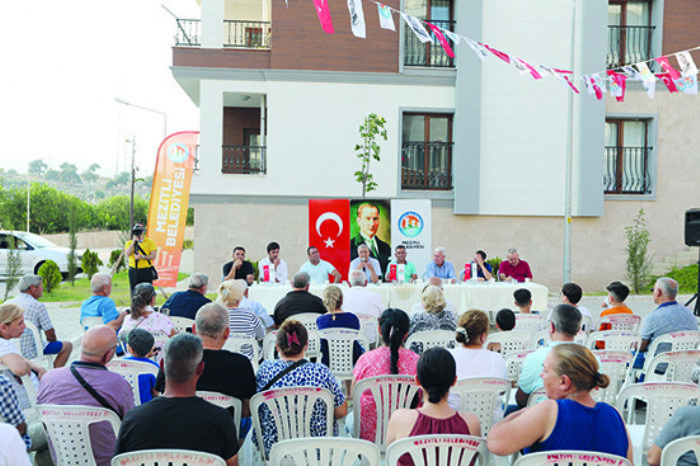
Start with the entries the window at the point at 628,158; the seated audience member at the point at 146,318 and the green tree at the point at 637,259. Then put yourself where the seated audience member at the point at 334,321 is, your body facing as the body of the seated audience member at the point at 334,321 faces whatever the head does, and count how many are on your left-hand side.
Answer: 1

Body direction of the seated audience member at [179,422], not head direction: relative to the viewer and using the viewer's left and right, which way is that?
facing away from the viewer

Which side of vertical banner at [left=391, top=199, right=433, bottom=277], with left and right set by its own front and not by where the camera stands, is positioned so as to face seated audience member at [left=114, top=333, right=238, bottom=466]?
front

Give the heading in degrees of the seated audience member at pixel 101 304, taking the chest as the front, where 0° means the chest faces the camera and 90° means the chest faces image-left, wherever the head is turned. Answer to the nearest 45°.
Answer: approximately 225°

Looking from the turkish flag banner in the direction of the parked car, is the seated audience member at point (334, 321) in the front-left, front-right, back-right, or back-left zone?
back-left

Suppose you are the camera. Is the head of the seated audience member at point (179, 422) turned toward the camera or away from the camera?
away from the camera

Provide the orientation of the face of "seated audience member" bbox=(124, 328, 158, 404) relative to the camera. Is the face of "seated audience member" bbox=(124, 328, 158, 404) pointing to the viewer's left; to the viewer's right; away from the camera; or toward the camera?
away from the camera

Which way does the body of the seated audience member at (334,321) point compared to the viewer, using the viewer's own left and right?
facing away from the viewer

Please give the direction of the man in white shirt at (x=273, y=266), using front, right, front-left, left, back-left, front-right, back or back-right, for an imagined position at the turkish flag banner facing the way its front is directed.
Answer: front-right

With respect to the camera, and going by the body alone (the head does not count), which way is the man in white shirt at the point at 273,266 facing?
toward the camera

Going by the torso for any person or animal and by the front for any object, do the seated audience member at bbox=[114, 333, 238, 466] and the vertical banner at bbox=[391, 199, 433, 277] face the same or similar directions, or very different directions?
very different directions

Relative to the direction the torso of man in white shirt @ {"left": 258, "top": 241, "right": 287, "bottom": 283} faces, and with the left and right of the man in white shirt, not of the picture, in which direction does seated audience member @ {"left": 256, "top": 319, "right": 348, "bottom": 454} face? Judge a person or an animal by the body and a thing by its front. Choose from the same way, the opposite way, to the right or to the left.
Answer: the opposite way

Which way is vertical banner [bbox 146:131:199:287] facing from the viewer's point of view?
toward the camera

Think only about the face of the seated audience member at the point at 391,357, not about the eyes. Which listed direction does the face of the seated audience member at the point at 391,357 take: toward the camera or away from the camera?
away from the camera
